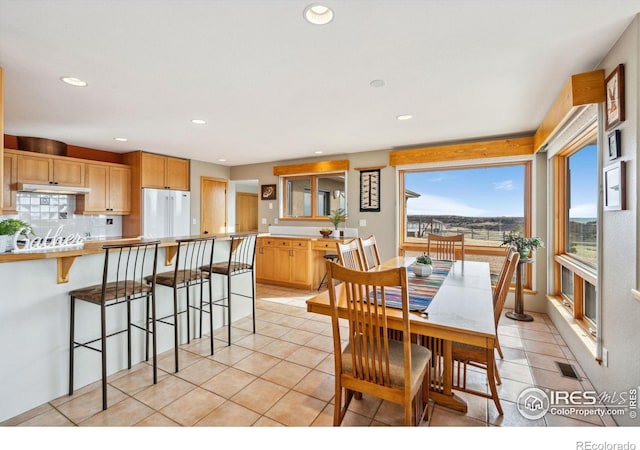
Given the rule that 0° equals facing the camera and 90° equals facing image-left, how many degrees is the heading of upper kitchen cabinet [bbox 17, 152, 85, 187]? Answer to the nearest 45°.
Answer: approximately 315°

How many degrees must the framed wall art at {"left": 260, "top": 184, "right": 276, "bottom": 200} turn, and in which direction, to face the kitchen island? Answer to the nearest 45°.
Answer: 0° — it already faces it

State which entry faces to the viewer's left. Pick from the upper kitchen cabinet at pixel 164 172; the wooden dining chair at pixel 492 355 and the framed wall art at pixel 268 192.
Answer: the wooden dining chair

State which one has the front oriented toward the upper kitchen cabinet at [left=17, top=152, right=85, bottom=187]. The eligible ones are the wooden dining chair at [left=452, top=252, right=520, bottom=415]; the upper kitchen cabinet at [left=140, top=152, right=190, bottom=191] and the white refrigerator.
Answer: the wooden dining chair

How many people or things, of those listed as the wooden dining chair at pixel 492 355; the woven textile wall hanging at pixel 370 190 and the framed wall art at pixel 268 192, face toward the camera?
2

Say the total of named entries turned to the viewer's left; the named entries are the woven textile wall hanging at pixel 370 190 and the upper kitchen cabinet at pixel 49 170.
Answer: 0

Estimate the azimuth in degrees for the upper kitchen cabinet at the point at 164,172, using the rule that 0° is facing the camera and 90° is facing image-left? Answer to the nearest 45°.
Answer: approximately 315°

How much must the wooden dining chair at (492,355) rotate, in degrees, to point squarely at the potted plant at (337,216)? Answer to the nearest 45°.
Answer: approximately 45° to its right

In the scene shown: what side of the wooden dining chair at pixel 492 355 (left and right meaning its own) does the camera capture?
left

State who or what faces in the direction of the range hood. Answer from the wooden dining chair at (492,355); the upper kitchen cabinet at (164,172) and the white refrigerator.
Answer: the wooden dining chair

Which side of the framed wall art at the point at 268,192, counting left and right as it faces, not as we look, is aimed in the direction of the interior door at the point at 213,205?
right
